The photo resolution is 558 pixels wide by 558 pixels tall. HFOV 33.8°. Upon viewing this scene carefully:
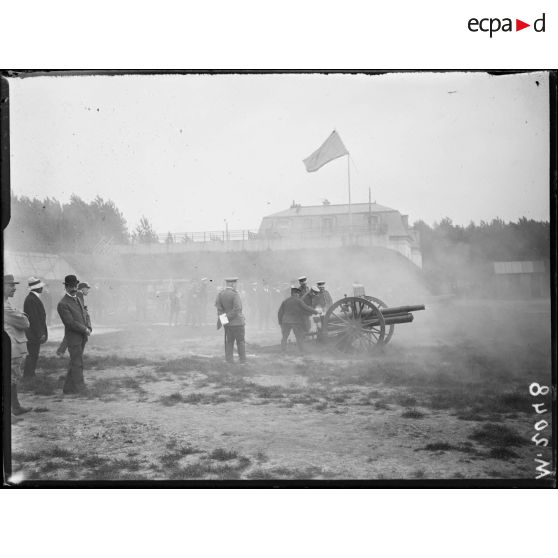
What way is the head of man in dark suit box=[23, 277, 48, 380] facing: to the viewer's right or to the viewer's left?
to the viewer's right

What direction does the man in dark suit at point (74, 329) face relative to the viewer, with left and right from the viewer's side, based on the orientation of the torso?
facing the viewer and to the right of the viewer

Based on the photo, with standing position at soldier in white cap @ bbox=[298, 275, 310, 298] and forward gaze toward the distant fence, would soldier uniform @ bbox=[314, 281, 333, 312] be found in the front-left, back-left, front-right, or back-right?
back-right

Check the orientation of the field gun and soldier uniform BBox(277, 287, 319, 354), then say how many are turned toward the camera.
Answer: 0

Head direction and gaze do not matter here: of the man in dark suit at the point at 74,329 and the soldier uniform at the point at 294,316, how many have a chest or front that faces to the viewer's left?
0

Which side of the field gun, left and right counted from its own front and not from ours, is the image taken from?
right

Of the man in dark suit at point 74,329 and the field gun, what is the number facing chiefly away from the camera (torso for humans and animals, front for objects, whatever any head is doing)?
0

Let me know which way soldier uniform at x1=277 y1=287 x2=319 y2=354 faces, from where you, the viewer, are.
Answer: facing away from the viewer and to the right of the viewer

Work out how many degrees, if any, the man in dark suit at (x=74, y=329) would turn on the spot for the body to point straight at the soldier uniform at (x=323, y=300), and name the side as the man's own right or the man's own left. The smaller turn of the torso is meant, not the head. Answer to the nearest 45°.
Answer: approximately 45° to the man's own left
